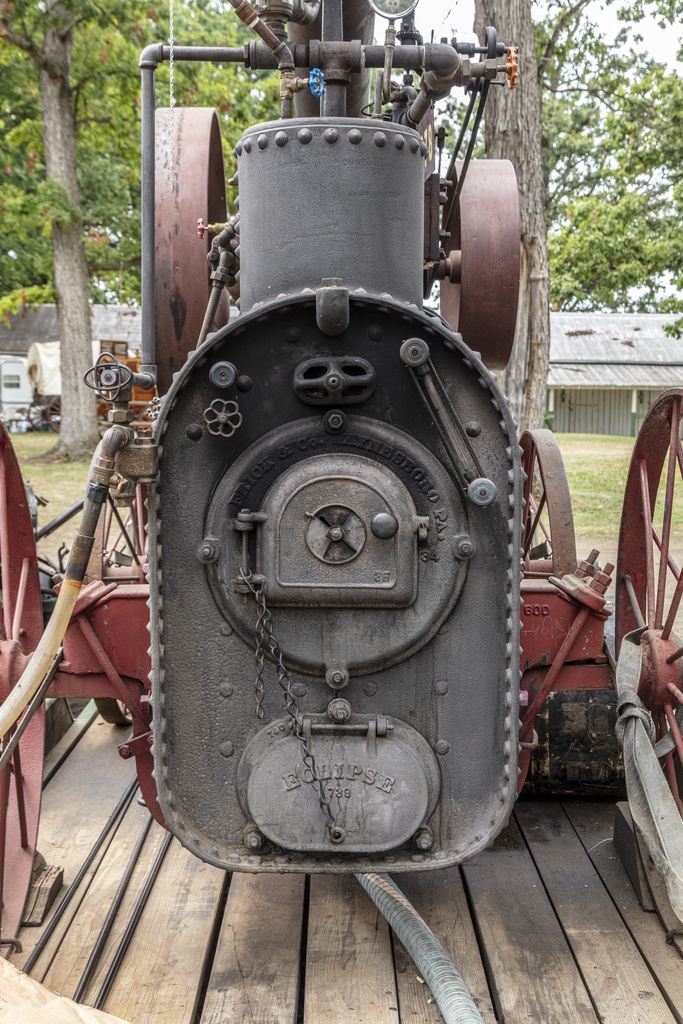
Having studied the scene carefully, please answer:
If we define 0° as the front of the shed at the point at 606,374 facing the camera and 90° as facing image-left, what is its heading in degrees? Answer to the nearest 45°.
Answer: approximately 0°

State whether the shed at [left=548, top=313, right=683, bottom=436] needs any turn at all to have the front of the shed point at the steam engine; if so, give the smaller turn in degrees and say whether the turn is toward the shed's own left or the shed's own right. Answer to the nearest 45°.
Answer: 0° — it already faces it

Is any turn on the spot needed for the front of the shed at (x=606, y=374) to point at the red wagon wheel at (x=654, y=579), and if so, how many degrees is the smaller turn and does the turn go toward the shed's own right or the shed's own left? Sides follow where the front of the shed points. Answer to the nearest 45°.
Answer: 0° — it already faces it

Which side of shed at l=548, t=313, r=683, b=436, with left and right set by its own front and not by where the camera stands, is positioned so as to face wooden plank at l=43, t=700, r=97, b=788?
front

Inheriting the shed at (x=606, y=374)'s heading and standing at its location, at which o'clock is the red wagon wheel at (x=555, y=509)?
The red wagon wheel is roughly at 12 o'clock from the shed.

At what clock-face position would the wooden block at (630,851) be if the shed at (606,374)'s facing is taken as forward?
The wooden block is roughly at 12 o'clock from the shed.

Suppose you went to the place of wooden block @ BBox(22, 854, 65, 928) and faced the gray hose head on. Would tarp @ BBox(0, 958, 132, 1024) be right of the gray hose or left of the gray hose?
right
